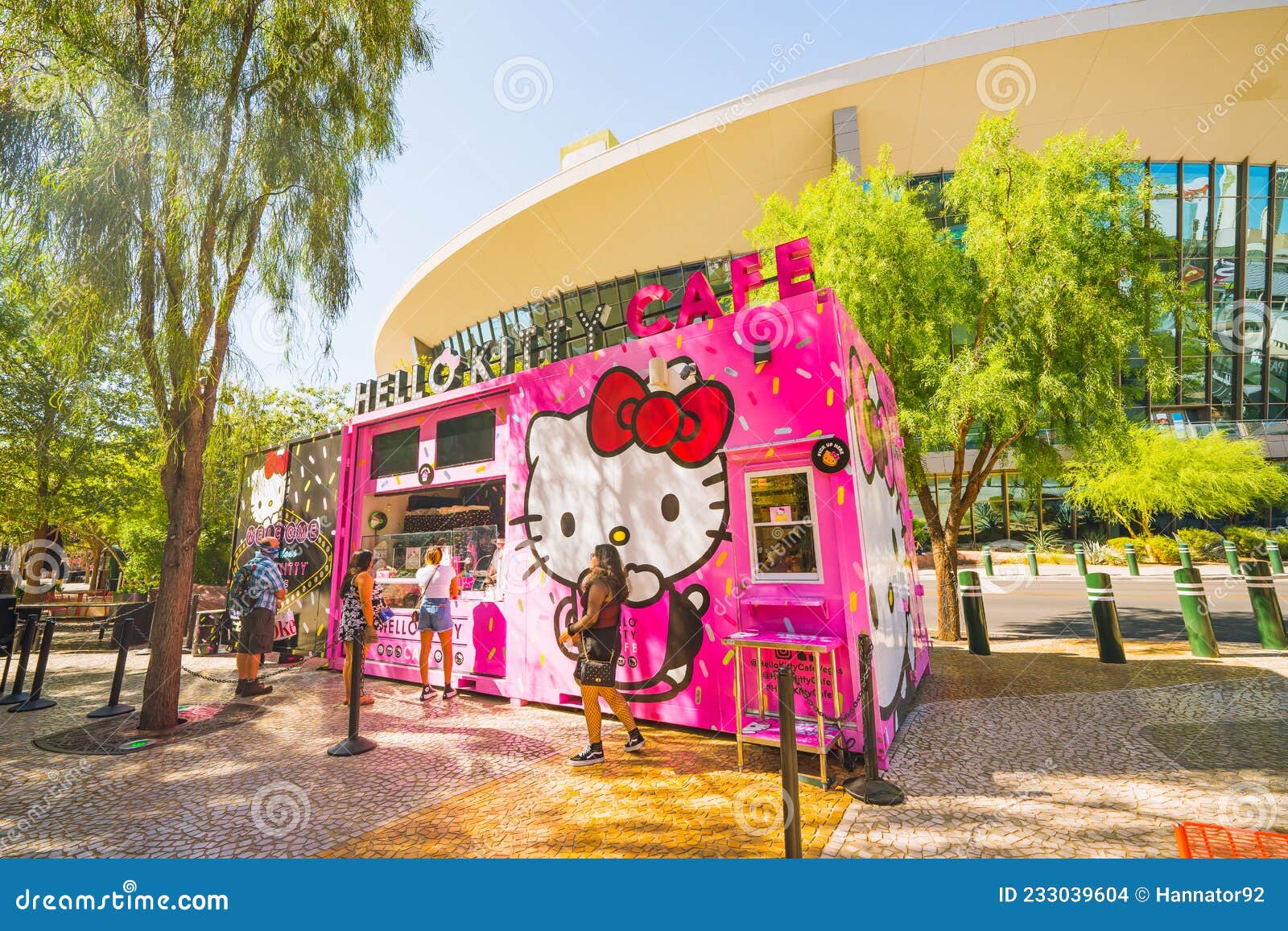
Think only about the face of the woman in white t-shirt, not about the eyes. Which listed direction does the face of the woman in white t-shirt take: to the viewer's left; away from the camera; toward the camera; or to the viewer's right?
away from the camera

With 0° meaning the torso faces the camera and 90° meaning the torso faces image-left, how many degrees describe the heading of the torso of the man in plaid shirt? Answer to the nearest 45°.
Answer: approximately 270°

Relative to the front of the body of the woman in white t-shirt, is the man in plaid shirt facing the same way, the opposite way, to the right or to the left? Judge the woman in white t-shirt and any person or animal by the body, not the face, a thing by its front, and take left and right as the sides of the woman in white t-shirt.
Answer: to the right

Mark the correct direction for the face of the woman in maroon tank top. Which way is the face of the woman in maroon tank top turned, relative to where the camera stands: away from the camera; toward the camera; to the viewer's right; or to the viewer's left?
to the viewer's left

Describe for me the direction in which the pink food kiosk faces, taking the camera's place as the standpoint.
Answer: facing the viewer and to the left of the viewer

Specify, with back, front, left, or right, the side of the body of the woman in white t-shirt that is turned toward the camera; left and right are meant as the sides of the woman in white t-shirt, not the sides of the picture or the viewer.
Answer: back

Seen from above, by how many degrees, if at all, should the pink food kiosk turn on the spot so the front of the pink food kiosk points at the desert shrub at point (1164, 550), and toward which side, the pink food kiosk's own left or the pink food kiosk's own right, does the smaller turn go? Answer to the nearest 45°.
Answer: approximately 180°

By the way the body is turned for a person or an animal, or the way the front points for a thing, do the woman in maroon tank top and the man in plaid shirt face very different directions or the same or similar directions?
very different directions

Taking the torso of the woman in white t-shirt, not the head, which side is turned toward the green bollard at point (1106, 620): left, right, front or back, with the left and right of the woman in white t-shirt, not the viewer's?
right

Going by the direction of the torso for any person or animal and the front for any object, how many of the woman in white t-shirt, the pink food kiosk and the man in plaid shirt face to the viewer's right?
1
